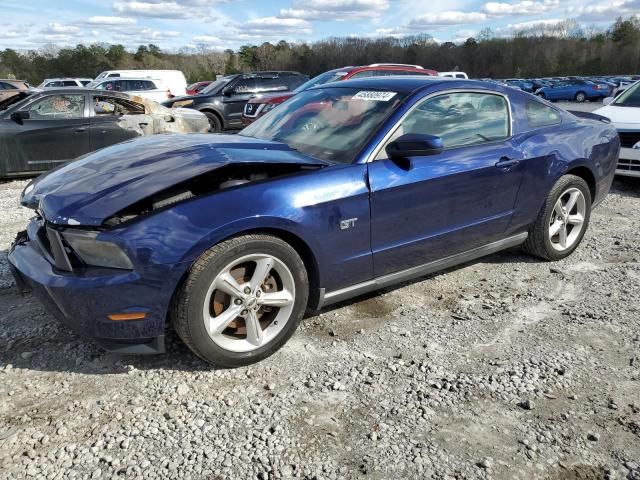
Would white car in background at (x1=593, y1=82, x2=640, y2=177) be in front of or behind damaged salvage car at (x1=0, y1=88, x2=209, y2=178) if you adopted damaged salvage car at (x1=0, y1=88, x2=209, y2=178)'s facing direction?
behind

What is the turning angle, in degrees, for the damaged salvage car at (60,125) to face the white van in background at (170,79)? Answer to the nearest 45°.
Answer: approximately 90° to its right

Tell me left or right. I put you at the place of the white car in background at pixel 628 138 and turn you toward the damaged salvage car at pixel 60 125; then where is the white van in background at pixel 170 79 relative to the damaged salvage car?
right

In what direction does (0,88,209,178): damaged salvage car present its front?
to the viewer's left

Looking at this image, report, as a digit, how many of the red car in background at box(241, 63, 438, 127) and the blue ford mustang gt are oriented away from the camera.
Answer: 0

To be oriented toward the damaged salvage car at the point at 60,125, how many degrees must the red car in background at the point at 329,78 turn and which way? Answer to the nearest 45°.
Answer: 0° — it already faces it

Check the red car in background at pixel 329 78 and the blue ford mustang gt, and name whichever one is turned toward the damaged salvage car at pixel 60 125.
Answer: the red car in background

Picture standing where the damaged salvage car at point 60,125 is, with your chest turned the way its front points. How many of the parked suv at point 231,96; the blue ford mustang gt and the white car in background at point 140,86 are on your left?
1

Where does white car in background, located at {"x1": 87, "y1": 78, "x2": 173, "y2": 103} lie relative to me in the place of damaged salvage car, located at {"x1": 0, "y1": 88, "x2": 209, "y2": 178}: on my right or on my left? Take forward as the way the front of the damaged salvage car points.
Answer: on my right

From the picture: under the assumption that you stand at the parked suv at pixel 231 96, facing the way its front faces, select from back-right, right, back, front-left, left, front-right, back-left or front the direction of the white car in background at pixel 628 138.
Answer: left
